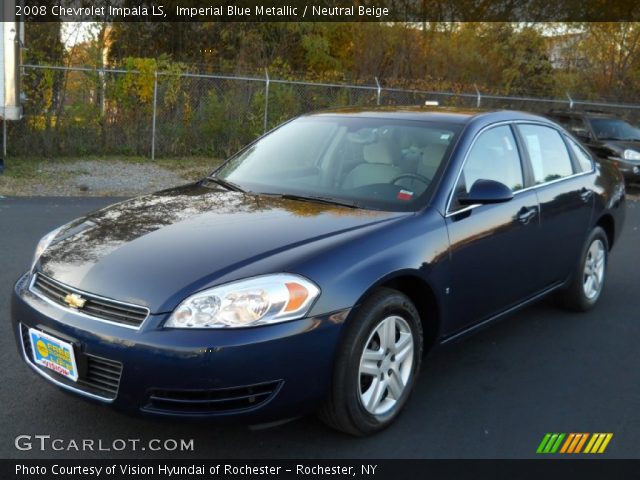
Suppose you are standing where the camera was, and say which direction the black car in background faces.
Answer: facing the viewer and to the right of the viewer

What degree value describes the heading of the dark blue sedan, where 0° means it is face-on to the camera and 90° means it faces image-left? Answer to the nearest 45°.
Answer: approximately 45°

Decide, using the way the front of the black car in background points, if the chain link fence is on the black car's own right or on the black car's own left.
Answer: on the black car's own right

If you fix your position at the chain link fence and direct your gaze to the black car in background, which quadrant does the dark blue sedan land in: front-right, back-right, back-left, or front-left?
front-right

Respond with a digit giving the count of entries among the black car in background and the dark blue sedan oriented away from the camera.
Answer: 0

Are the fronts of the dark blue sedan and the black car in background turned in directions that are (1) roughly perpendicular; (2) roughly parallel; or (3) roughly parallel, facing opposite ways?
roughly perpendicular

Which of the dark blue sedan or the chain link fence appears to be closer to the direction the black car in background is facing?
the dark blue sedan

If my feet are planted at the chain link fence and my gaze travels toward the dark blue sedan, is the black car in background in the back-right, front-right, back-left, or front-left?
front-left

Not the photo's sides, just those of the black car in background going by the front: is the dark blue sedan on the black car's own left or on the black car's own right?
on the black car's own right

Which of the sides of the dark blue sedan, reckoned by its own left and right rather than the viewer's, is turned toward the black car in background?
back
